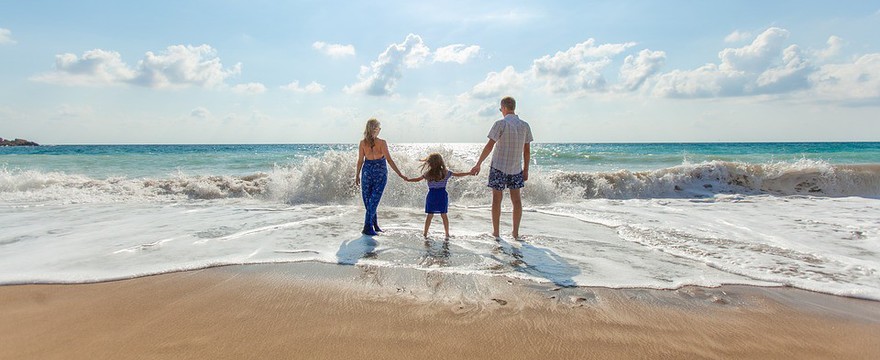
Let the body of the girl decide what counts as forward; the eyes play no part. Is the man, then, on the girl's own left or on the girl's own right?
on the girl's own right

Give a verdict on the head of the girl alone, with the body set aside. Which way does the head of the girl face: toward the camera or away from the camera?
away from the camera

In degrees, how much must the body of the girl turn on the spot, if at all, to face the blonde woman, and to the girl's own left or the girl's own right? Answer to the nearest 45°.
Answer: approximately 90° to the girl's own left

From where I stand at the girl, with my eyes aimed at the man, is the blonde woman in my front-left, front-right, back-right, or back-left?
back-left

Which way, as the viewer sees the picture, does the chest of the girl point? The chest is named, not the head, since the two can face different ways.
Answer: away from the camera
